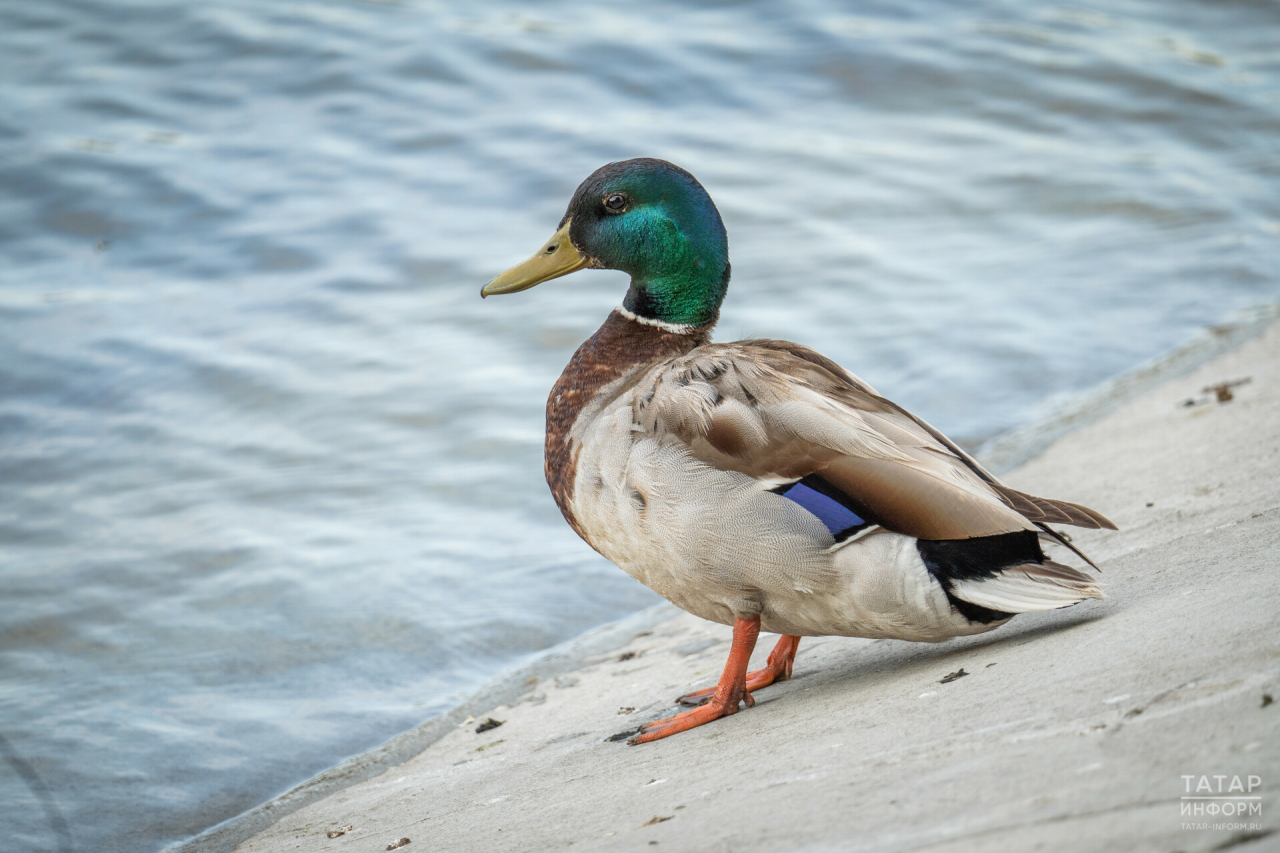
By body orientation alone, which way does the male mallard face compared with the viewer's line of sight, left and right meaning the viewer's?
facing to the left of the viewer
